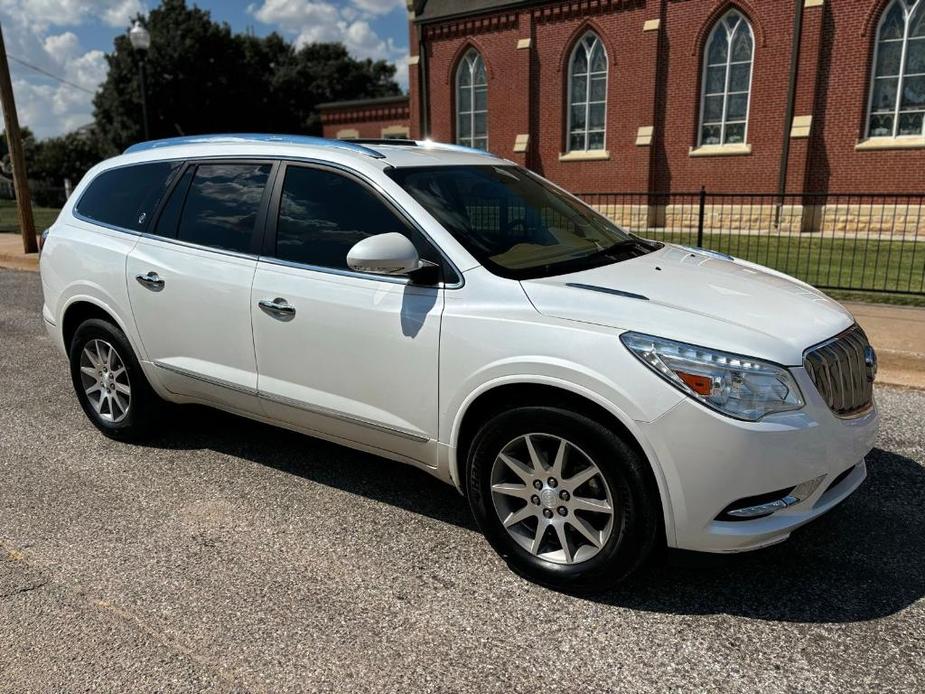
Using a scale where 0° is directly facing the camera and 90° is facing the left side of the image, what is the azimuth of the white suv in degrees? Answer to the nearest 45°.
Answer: approximately 315°

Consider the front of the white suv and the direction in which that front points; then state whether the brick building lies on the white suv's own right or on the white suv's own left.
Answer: on the white suv's own left

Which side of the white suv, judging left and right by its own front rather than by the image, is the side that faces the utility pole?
back

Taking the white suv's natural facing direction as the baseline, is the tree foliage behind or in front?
behind

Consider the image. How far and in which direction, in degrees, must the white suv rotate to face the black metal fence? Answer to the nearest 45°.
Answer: approximately 90° to its left
